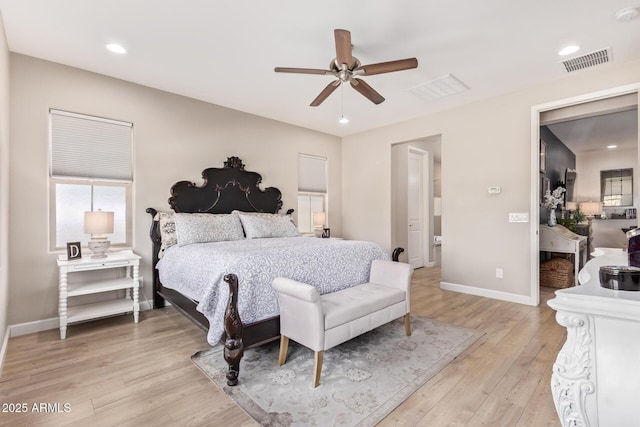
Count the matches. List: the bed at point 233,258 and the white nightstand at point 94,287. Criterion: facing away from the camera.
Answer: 0

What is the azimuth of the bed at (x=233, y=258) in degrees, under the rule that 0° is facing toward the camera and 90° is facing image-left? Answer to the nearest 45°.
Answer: approximately 315°

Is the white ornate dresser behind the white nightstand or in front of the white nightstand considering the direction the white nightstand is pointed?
in front

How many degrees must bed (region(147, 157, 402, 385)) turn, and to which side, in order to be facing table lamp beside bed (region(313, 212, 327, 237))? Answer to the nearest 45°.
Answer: approximately 90° to its left

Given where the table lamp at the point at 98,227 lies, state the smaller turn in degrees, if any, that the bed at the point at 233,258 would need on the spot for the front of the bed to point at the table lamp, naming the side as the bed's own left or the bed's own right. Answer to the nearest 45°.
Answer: approximately 135° to the bed's own right

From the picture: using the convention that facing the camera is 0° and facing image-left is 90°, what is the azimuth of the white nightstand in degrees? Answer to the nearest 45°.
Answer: approximately 315°

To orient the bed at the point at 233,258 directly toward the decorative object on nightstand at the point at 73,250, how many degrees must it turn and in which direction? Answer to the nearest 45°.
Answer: approximately 135° to its right

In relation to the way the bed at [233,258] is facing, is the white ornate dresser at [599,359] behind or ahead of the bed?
ahead
